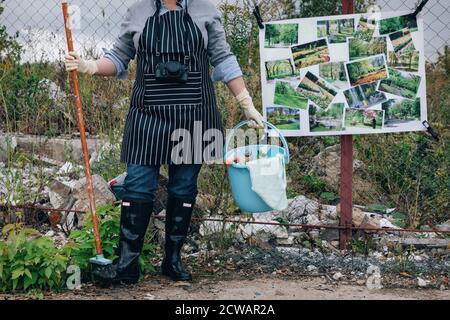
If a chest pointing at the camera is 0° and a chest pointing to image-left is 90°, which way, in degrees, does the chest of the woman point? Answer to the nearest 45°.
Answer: approximately 0°

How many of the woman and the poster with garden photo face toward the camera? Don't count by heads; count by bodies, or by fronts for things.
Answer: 2

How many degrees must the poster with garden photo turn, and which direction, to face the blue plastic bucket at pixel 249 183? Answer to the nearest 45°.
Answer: approximately 45° to its right

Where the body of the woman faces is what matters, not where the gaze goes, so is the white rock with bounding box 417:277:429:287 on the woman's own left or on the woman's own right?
on the woman's own left
